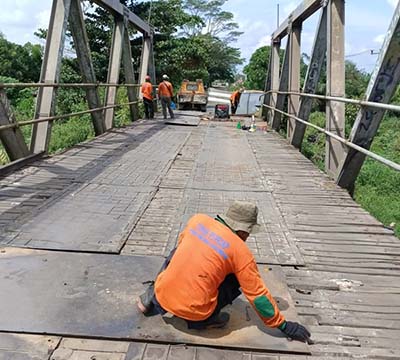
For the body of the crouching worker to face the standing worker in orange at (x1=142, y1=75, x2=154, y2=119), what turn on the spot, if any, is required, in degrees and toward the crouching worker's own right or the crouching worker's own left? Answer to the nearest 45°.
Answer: approximately 45° to the crouching worker's own left

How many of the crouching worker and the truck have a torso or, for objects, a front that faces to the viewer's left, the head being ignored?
0

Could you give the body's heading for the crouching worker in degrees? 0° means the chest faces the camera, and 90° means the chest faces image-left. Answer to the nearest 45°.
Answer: approximately 225°

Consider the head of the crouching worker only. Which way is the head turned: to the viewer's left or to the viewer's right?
to the viewer's right

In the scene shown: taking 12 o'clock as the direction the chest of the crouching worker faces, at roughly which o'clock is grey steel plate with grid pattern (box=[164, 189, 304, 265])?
The grey steel plate with grid pattern is roughly at 11 o'clock from the crouching worker.
